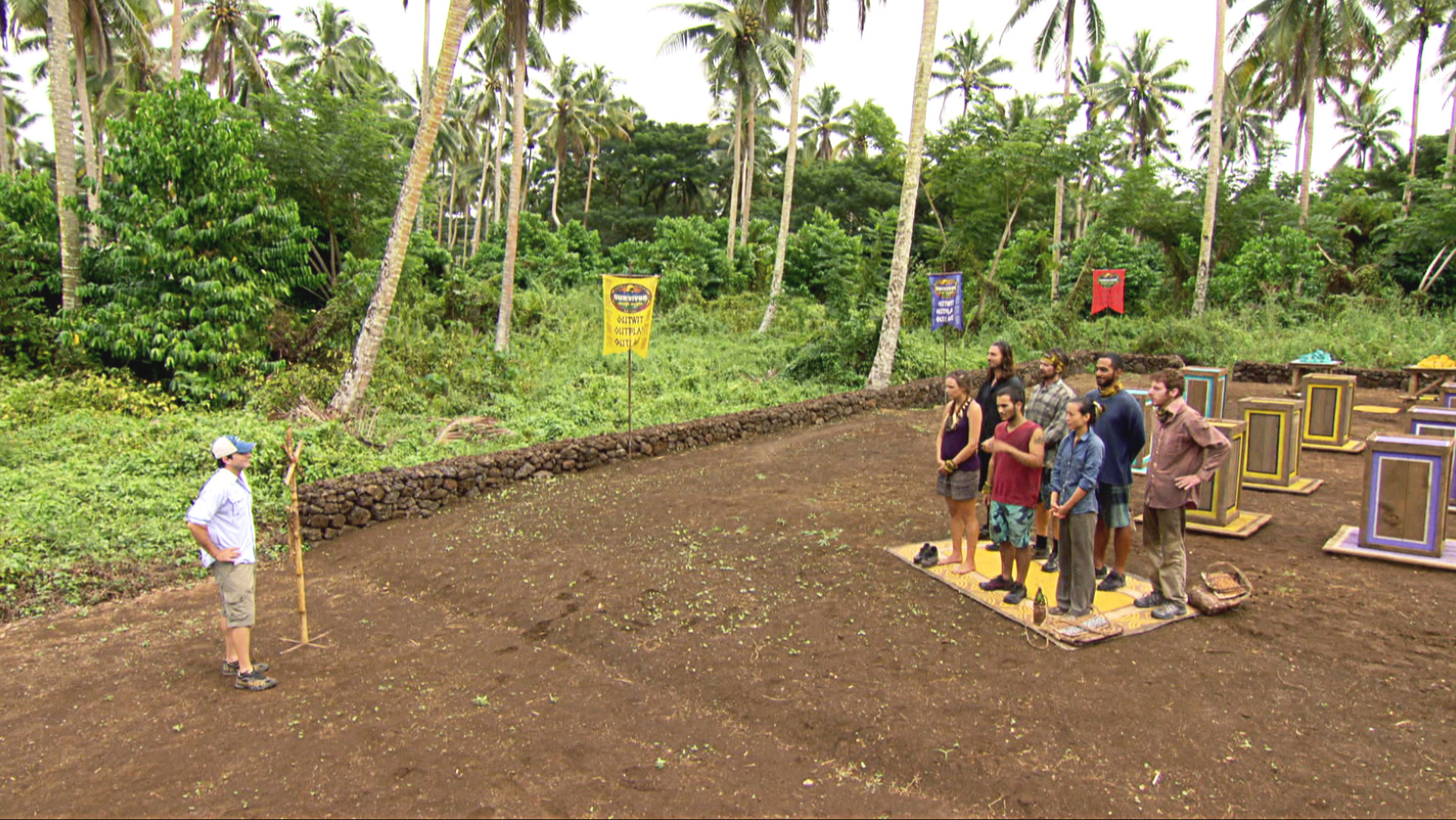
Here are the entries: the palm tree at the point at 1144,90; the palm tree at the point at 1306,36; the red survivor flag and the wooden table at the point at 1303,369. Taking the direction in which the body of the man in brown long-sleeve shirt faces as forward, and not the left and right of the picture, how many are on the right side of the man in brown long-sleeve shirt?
4

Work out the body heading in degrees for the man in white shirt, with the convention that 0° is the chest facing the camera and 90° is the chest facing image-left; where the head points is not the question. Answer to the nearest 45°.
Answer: approximately 270°

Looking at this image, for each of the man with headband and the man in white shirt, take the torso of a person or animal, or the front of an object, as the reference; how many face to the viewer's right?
1

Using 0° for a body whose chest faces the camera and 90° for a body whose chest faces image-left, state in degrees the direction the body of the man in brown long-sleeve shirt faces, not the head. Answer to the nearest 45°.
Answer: approximately 90°

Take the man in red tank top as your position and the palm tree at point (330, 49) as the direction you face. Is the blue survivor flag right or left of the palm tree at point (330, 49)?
right

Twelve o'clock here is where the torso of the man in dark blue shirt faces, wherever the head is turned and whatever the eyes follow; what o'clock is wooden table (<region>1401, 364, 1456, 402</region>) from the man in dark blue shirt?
The wooden table is roughly at 5 o'clock from the man in dark blue shirt.

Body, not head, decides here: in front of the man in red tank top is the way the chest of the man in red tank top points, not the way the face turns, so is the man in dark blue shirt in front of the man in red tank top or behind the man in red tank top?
behind

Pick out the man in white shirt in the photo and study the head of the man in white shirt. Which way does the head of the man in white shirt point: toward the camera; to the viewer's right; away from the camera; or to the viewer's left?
to the viewer's right

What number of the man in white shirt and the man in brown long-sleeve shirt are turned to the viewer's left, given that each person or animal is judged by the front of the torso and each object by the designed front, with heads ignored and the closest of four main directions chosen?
1

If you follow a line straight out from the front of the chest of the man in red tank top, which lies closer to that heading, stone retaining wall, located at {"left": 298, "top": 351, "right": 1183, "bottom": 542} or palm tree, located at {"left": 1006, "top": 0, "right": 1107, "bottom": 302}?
the stone retaining wall
